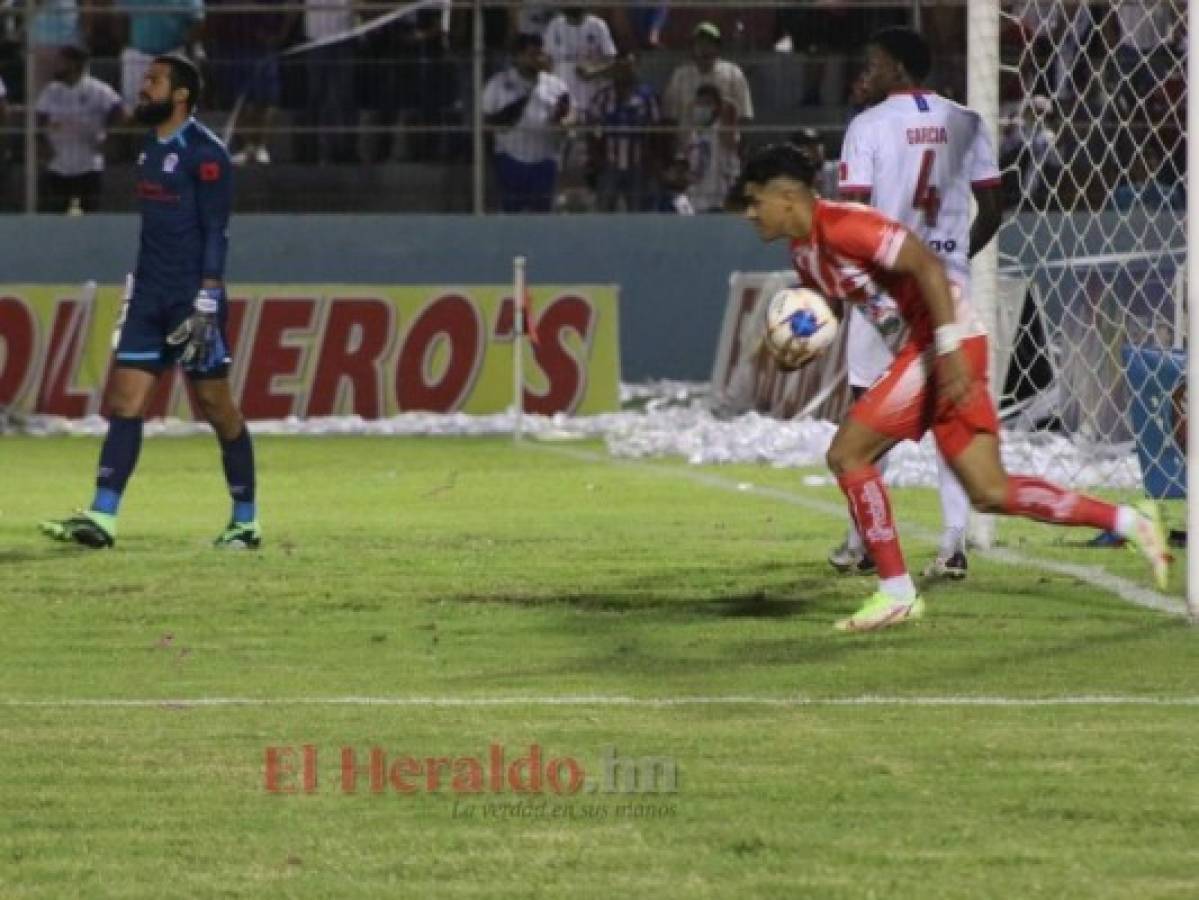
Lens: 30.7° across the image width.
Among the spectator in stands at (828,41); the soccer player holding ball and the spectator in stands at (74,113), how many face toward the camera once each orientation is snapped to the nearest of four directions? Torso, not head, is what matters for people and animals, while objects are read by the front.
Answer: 2

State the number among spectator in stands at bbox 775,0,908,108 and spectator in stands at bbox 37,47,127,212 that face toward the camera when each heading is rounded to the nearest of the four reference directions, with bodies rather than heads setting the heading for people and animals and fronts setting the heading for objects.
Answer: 2

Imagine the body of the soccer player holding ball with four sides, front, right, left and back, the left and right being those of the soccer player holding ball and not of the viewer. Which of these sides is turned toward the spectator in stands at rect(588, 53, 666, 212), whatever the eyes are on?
right

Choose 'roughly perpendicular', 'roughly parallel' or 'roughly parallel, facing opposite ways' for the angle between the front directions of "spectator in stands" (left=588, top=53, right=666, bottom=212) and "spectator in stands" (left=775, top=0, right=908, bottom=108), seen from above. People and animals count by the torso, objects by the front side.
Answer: roughly parallel

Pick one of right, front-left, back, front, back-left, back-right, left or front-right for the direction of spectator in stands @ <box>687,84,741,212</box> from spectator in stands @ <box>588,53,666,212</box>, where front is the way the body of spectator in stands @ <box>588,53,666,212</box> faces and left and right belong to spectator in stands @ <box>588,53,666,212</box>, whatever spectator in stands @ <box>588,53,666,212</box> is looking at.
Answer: left

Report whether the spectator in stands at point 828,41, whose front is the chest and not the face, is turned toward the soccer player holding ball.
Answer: yes

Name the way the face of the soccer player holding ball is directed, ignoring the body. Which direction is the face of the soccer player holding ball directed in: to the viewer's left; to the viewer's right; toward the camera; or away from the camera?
to the viewer's left

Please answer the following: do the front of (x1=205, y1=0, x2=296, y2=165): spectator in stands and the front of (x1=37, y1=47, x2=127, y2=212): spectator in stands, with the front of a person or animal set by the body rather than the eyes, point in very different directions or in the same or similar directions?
same or similar directions

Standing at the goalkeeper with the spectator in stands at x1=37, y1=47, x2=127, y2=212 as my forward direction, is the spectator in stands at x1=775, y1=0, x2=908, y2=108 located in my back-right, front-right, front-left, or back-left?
front-right

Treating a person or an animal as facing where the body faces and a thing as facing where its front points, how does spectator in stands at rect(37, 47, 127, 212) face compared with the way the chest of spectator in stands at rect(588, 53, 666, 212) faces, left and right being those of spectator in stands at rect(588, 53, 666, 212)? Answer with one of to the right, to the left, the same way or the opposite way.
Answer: the same way

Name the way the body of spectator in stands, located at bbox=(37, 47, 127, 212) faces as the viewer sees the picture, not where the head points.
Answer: toward the camera

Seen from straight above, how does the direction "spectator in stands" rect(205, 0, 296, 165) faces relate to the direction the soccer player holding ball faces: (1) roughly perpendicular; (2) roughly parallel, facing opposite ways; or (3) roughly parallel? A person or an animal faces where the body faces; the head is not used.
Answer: roughly perpendicular

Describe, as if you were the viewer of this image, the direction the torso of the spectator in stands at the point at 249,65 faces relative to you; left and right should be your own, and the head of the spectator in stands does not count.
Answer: facing the viewer

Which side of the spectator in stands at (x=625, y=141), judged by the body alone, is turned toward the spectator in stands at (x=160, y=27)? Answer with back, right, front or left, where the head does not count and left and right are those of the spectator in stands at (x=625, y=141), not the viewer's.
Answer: right

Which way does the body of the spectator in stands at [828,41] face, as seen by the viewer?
toward the camera

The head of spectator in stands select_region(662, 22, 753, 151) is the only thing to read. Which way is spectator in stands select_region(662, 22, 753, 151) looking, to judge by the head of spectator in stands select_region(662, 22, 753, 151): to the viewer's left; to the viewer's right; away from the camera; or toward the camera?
toward the camera

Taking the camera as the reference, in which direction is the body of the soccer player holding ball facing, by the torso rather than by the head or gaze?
to the viewer's left
